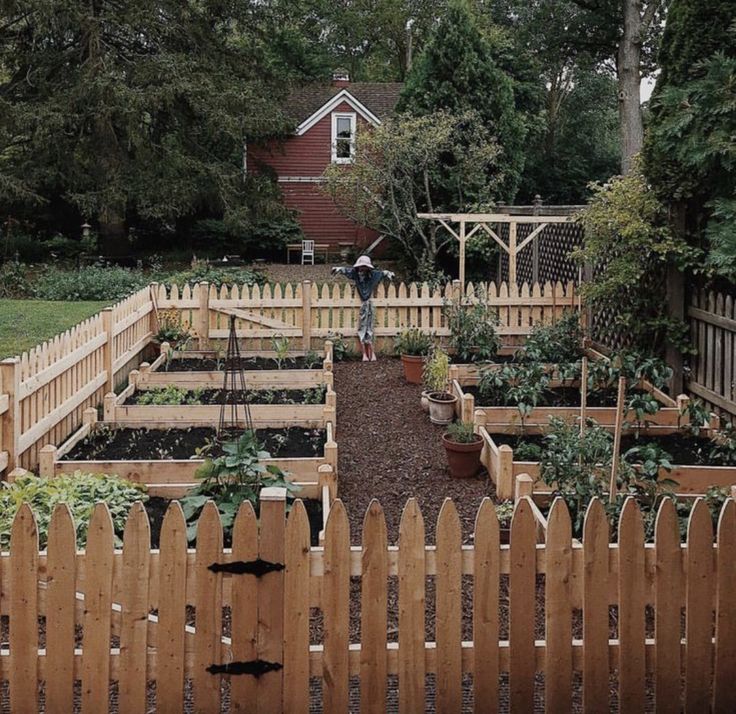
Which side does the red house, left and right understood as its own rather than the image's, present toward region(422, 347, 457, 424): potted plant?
front

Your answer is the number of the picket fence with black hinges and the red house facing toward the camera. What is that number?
2

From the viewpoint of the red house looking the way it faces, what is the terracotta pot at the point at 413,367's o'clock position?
The terracotta pot is roughly at 12 o'clock from the red house.

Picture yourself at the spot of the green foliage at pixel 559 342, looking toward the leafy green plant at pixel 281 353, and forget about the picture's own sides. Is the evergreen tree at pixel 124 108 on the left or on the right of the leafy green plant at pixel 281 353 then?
right

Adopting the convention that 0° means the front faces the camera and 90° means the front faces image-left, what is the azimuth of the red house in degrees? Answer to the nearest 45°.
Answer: approximately 0°

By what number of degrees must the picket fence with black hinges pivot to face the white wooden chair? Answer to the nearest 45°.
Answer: approximately 180°

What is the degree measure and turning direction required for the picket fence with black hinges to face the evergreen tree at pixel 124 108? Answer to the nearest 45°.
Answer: approximately 180°

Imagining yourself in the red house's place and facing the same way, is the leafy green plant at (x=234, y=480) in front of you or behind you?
in front

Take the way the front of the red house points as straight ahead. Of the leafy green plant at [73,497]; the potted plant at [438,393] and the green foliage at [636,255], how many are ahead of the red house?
3

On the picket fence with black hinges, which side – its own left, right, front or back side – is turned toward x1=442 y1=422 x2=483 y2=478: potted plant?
back

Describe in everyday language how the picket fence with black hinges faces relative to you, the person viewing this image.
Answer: facing the viewer

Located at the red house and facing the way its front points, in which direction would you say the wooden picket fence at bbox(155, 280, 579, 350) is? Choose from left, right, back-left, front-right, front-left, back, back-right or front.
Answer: front
